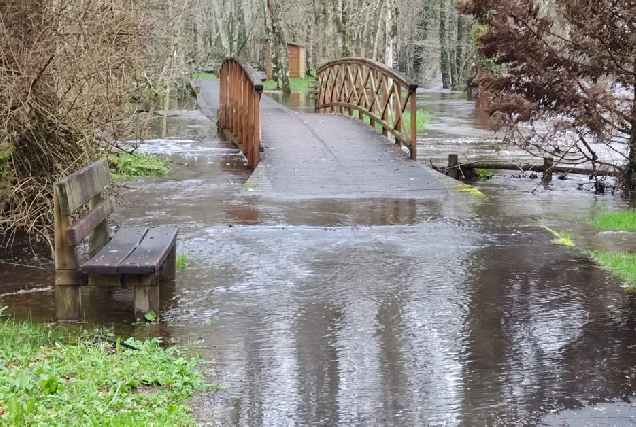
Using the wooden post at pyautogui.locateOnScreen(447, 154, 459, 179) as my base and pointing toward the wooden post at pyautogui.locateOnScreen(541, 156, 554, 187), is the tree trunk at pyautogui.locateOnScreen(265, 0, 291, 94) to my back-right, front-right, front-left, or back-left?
back-left

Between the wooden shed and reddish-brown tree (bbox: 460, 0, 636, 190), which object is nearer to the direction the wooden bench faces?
the reddish-brown tree

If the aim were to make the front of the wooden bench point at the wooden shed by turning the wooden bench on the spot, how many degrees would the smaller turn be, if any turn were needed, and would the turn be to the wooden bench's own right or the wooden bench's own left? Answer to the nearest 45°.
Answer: approximately 90° to the wooden bench's own left

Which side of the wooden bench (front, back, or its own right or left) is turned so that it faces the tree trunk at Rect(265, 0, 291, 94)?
left

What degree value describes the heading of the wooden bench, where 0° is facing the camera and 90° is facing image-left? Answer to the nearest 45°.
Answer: approximately 270°

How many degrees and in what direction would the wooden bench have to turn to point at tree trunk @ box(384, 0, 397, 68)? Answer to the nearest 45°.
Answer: approximately 45° to its left

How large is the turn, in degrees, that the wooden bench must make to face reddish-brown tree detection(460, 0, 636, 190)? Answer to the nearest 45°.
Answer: approximately 45° to its left

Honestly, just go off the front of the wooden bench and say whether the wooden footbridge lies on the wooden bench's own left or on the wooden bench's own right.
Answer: on the wooden bench's own left

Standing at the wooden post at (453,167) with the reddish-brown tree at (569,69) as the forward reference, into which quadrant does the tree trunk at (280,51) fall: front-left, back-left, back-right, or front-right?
back-left
